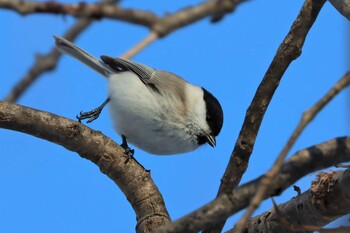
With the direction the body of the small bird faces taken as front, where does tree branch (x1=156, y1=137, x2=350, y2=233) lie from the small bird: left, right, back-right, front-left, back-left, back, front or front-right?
front

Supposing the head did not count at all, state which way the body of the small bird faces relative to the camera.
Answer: to the viewer's right
